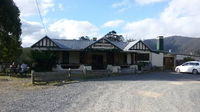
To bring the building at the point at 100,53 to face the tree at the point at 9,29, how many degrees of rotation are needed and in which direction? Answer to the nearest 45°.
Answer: approximately 45° to its right

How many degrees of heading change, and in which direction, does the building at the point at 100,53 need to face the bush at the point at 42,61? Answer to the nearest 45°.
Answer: approximately 45° to its right

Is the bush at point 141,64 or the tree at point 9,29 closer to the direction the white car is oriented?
the bush

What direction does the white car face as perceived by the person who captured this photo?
facing away from the viewer and to the left of the viewer

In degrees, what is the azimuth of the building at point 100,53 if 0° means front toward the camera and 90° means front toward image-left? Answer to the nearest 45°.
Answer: approximately 0°

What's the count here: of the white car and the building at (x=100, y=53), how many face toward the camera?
1

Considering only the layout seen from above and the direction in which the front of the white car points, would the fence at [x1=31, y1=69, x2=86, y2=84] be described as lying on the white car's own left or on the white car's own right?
on the white car's own left
